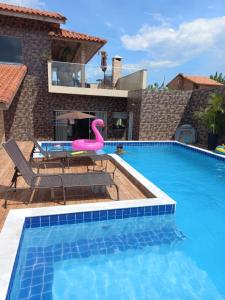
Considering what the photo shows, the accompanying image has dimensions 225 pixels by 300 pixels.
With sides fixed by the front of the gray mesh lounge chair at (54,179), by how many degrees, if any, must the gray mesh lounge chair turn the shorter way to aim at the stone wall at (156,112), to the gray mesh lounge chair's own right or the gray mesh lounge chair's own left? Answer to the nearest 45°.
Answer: approximately 45° to the gray mesh lounge chair's own left

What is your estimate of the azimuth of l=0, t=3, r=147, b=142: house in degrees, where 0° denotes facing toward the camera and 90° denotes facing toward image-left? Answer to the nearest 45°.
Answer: approximately 0°

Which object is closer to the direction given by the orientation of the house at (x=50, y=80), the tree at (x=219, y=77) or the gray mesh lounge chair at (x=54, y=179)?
the gray mesh lounge chair

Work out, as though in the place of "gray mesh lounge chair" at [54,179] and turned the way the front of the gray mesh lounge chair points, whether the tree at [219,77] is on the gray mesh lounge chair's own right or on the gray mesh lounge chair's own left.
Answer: on the gray mesh lounge chair's own left

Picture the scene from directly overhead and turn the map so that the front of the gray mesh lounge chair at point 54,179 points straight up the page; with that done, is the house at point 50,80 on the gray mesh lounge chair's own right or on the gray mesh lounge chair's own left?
on the gray mesh lounge chair's own left

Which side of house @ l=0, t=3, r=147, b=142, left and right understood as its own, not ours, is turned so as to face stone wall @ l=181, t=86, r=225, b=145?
left

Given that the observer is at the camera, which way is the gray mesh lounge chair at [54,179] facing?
facing to the right of the viewer

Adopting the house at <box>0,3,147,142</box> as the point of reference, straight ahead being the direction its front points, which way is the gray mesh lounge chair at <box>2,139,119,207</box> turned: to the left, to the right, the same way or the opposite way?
to the left

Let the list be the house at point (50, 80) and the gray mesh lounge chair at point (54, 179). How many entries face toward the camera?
1

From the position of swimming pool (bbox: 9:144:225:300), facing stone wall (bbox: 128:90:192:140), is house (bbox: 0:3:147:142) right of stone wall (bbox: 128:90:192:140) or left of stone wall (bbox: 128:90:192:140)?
left

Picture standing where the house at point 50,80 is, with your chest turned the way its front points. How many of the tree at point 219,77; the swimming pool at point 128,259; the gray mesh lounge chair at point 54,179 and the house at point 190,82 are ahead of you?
2

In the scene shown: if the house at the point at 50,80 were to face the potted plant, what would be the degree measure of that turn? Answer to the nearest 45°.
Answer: approximately 90° to its left
